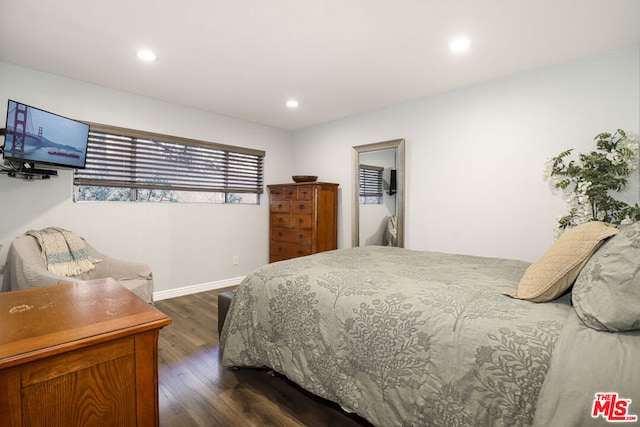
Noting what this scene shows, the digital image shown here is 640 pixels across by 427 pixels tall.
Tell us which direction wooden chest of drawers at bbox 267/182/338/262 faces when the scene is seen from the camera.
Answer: facing the viewer and to the left of the viewer

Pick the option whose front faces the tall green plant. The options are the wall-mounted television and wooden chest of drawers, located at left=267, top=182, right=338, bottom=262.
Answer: the wall-mounted television

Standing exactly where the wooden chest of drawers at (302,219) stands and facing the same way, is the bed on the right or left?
on its left

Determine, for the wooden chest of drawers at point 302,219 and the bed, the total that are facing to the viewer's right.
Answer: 0

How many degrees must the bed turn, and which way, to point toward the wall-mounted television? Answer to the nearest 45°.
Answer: approximately 45° to its left

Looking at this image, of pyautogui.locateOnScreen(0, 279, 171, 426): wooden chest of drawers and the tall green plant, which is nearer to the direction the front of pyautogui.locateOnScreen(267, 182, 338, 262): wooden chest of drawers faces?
the wooden chest of drawers

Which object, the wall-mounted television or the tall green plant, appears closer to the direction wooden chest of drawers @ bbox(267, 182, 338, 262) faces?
the wall-mounted television

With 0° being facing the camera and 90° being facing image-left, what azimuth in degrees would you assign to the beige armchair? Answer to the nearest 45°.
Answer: approximately 315°

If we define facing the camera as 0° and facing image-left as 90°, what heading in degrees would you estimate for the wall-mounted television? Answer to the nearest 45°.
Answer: approximately 315°

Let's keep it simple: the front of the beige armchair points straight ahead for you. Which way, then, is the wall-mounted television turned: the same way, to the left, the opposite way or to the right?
the same way

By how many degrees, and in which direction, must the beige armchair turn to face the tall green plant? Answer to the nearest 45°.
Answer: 0° — it already faces it

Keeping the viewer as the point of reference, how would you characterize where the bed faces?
facing away from the viewer and to the left of the viewer

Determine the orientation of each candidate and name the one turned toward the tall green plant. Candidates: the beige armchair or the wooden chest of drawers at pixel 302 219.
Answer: the beige armchair

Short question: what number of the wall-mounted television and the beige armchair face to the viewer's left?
0

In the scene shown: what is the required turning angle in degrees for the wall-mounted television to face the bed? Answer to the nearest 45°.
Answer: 0° — it already faces it

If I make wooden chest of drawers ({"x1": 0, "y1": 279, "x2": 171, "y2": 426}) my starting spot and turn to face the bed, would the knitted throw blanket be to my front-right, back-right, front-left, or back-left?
back-left

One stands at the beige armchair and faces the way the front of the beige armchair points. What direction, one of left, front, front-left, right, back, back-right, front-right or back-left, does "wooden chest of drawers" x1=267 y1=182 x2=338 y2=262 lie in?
front-left
